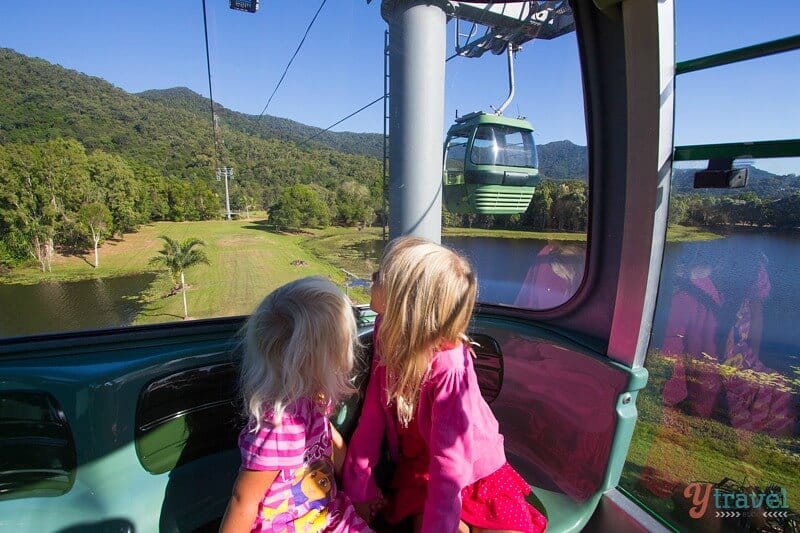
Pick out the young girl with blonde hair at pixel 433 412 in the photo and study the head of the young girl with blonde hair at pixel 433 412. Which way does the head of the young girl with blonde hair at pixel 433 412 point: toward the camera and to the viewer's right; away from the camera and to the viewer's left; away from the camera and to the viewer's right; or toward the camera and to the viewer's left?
away from the camera and to the viewer's left

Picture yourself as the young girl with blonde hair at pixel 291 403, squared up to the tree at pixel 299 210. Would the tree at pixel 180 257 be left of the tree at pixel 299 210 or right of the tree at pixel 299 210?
left

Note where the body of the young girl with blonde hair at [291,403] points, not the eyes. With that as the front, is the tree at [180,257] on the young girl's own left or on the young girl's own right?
on the young girl's own left
